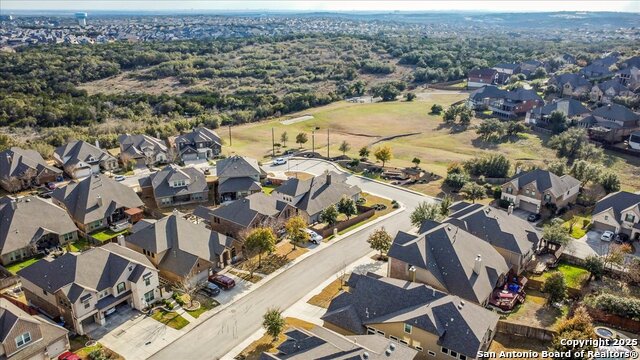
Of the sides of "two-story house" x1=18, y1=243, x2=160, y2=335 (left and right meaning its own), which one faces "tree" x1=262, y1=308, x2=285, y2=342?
front

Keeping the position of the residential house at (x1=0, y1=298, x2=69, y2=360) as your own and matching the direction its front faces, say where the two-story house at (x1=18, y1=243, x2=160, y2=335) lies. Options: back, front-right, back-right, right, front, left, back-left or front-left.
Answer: left

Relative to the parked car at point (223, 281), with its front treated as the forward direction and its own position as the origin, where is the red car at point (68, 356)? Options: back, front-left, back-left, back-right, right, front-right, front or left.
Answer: left

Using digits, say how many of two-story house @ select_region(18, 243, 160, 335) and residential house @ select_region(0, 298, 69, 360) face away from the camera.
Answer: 0

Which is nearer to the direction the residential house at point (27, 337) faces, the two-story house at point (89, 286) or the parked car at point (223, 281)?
the parked car

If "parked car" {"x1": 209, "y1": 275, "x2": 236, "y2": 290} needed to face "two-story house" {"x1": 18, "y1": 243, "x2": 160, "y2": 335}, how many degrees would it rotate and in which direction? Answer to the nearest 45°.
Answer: approximately 45° to its left

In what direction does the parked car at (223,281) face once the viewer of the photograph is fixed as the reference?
facing away from the viewer and to the left of the viewer

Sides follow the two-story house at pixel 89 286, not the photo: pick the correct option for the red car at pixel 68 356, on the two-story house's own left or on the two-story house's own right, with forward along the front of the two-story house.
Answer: on the two-story house's own right

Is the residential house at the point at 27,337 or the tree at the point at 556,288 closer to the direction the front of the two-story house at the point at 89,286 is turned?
the tree

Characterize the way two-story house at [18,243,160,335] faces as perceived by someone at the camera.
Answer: facing the viewer and to the right of the viewer
